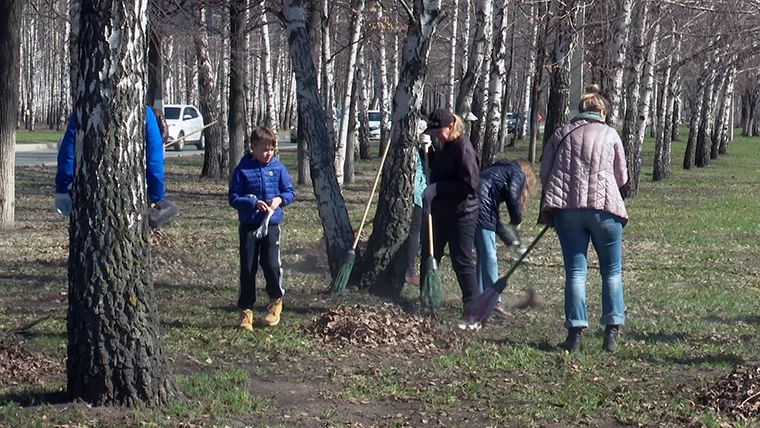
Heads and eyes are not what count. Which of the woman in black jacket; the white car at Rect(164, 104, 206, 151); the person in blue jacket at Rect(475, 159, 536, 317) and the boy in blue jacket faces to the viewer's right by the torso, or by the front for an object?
the person in blue jacket

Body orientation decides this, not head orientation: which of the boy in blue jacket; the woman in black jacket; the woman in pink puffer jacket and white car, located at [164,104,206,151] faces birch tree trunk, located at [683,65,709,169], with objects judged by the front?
the woman in pink puffer jacket

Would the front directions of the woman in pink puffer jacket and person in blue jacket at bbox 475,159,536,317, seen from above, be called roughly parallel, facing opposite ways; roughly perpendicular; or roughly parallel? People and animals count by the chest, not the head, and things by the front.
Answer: roughly perpendicular

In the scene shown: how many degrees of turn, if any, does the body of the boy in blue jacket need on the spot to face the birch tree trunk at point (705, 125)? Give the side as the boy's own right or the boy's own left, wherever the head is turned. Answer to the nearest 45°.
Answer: approximately 135° to the boy's own left

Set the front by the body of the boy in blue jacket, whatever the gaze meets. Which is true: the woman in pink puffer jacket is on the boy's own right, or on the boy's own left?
on the boy's own left

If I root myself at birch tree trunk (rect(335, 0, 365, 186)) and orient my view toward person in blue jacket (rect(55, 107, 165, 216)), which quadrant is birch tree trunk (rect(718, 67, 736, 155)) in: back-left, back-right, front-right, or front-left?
back-left

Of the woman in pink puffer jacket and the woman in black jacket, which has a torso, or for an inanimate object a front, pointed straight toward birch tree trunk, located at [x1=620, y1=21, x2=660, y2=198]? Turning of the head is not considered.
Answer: the woman in pink puffer jacket

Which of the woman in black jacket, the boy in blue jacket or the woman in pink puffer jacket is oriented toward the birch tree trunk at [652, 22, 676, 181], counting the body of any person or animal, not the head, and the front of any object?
the woman in pink puffer jacket

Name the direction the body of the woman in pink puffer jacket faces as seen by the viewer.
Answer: away from the camera

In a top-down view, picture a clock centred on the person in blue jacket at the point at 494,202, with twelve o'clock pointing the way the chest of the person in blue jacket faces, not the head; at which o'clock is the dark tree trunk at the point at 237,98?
The dark tree trunk is roughly at 8 o'clock from the person in blue jacket.

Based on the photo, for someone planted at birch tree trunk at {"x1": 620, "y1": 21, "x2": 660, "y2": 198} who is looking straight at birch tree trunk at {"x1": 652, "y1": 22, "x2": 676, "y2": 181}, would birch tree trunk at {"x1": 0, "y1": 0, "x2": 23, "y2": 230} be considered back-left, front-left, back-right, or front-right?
back-left

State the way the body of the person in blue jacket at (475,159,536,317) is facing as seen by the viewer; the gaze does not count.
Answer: to the viewer's right

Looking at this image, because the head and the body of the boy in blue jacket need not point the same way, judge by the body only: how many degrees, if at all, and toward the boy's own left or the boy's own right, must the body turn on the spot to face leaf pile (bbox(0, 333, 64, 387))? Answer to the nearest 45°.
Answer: approximately 45° to the boy's own right
